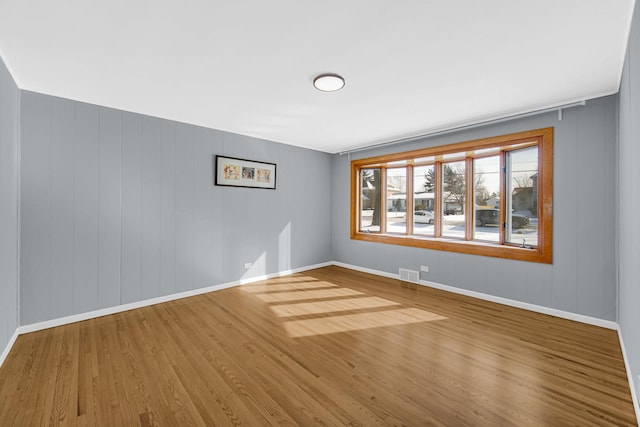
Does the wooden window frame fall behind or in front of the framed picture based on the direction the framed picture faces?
in front

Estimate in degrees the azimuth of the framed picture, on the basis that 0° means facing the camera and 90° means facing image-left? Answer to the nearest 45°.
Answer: approximately 315°

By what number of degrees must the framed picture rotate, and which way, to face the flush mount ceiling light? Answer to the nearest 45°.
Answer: approximately 45° to its right
